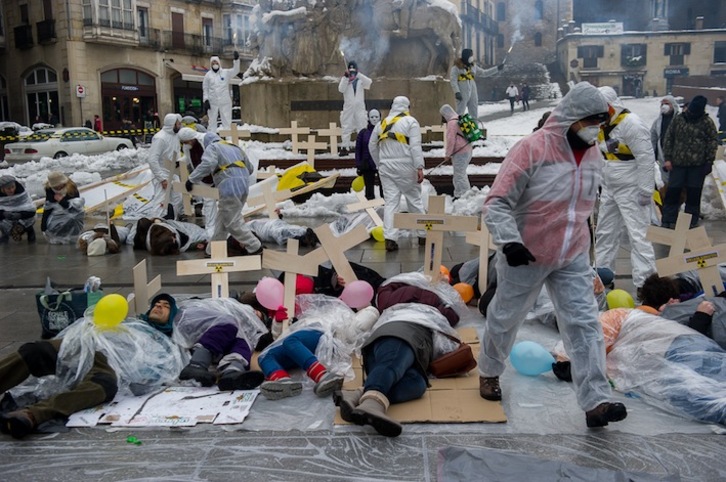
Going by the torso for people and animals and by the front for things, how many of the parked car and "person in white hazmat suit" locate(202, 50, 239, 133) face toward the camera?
1

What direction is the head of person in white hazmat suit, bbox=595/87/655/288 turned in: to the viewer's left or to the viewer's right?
to the viewer's left

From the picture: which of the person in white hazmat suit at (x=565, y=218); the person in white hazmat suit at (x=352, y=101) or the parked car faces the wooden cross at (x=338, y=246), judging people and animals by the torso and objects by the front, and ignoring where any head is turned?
the person in white hazmat suit at (x=352, y=101)

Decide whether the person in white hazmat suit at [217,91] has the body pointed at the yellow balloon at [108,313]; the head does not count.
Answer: yes

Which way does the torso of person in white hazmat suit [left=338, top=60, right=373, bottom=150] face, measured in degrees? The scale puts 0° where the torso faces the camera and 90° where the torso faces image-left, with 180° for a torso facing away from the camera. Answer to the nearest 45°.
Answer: approximately 0°

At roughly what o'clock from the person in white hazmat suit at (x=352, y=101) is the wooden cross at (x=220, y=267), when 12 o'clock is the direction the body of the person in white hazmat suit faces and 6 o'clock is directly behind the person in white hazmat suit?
The wooden cross is roughly at 12 o'clock from the person in white hazmat suit.

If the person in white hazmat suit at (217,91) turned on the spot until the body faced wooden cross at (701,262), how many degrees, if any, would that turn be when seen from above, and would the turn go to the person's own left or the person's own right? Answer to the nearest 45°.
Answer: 0° — they already face it

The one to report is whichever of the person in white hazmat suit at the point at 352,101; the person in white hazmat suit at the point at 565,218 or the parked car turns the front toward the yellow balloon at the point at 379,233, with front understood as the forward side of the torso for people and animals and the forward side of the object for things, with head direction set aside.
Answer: the person in white hazmat suit at the point at 352,101

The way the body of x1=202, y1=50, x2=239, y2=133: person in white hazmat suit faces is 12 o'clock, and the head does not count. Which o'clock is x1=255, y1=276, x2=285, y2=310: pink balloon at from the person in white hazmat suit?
The pink balloon is roughly at 12 o'clock from the person in white hazmat suit.

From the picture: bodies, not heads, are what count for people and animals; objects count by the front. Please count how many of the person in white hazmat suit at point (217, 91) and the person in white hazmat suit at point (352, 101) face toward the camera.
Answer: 2
